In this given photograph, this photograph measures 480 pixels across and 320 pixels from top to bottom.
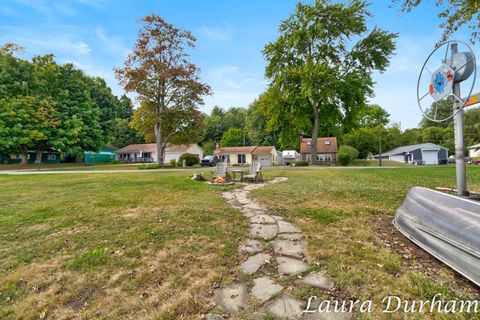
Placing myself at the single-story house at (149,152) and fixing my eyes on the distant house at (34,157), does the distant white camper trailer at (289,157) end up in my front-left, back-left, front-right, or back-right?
back-left

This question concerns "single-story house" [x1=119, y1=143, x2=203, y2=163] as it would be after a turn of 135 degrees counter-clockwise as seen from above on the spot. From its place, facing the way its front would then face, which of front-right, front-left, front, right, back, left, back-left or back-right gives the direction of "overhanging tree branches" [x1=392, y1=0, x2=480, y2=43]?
back-right

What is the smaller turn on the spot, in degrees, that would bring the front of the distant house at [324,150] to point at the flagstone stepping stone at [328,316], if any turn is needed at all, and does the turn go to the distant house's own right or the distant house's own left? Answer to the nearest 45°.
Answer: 0° — it already faces it

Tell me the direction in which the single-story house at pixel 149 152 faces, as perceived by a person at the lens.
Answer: facing the viewer

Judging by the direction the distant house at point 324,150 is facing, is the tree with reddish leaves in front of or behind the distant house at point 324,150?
in front

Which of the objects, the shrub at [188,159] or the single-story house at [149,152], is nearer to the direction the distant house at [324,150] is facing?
the shrub

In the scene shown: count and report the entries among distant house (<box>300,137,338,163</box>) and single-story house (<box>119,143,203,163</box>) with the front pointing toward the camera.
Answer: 2

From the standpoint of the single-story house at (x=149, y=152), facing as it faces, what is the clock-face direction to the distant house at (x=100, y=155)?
The distant house is roughly at 3 o'clock from the single-story house.

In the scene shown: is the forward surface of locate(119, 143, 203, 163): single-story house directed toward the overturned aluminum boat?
yes

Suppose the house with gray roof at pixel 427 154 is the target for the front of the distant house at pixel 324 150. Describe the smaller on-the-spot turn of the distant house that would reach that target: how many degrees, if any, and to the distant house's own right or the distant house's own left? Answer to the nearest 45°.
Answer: approximately 90° to the distant house's own left

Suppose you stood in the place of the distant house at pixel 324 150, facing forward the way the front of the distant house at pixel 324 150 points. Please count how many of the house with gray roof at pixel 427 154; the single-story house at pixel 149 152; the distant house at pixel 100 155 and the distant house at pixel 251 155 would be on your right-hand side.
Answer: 3

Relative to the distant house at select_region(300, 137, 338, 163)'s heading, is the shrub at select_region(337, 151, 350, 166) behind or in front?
in front

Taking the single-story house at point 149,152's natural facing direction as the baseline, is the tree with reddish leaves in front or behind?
in front

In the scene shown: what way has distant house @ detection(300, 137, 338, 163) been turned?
toward the camera
